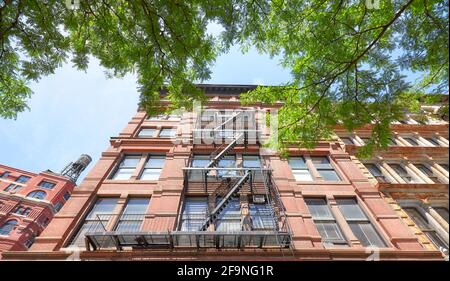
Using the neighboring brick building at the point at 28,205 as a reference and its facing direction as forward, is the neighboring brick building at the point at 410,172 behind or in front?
in front

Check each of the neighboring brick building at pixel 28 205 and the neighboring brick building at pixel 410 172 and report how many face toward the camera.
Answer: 2

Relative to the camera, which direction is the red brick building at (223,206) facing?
toward the camera

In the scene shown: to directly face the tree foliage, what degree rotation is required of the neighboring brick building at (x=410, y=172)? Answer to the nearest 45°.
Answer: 0° — it already faces it

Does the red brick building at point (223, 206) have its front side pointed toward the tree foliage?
yes
